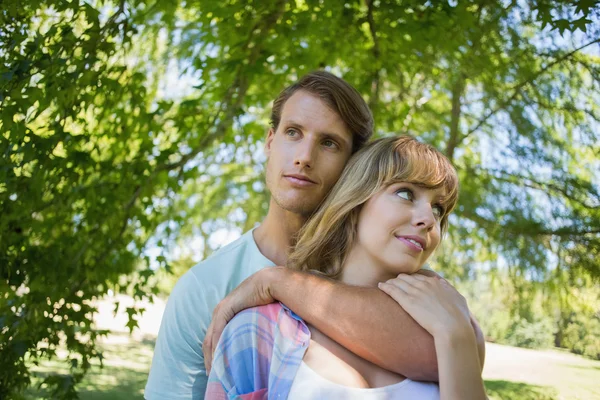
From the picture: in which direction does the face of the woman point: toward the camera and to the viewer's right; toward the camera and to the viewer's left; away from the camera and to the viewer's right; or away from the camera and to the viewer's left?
toward the camera and to the viewer's right

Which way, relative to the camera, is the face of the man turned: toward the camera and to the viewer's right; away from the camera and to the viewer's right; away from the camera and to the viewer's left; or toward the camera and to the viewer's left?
toward the camera and to the viewer's right

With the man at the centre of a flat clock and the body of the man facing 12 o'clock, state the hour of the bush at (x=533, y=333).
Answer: The bush is roughly at 7 o'clock from the man.

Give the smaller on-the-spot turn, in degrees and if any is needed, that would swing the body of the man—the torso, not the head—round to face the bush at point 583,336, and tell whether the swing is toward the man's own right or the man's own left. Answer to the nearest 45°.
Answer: approximately 135° to the man's own left

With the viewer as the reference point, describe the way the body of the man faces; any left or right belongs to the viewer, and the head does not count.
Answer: facing the viewer
